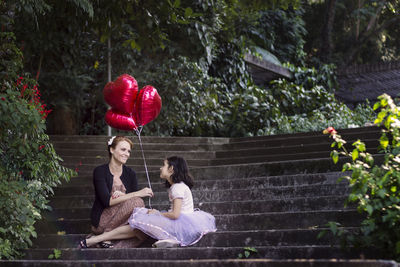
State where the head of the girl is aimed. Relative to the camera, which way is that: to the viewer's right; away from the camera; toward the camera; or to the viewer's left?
to the viewer's left

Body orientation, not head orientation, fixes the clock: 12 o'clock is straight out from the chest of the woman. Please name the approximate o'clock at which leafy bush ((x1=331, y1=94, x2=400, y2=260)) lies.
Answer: The leafy bush is roughly at 12 o'clock from the woman.

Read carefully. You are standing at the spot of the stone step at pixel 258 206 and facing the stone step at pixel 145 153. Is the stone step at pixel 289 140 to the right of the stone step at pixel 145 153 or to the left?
right

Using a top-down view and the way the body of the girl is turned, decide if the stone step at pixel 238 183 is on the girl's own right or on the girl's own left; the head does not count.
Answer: on the girl's own right

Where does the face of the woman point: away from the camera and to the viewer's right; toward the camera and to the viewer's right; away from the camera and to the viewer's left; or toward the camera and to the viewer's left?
toward the camera and to the viewer's right

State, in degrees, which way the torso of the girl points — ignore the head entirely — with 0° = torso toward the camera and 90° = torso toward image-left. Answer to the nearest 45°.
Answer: approximately 90°

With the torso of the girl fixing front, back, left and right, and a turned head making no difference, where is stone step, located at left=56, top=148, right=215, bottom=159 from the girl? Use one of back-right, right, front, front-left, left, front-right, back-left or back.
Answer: right

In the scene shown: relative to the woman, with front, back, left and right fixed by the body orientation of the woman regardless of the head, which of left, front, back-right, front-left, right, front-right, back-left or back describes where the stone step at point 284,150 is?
left

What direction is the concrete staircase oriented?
toward the camera

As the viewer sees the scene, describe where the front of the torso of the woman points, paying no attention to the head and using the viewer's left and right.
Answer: facing the viewer and to the right of the viewer

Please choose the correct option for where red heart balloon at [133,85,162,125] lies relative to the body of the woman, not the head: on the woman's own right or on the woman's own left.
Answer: on the woman's own left
